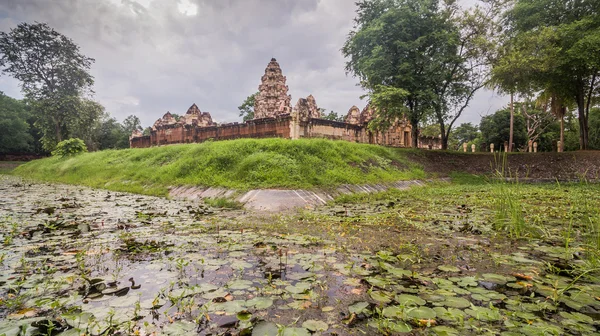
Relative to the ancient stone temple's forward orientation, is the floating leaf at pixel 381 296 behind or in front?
in front

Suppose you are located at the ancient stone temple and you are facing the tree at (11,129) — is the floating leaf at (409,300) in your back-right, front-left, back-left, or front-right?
back-left

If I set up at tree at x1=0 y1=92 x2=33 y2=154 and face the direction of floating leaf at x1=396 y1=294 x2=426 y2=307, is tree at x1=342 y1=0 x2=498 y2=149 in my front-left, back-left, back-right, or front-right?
front-left

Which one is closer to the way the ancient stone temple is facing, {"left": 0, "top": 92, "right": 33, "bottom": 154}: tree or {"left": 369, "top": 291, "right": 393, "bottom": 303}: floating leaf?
the floating leaf

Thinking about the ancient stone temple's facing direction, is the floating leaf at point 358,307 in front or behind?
in front

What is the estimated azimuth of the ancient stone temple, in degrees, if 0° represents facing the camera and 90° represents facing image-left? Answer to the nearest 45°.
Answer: approximately 315°

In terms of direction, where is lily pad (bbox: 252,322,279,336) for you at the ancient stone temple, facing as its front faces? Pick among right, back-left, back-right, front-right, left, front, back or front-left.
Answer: front-right
